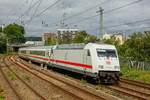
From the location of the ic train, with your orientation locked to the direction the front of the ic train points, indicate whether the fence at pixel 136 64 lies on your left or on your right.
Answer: on your left

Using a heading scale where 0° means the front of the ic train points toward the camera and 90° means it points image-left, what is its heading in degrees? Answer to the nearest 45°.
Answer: approximately 315°
